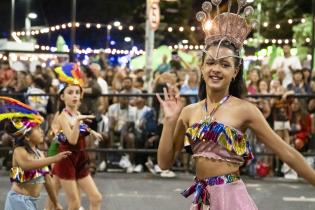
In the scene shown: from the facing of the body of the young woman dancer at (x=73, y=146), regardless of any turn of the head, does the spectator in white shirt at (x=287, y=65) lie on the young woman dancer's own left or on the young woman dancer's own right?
on the young woman dancer's own left

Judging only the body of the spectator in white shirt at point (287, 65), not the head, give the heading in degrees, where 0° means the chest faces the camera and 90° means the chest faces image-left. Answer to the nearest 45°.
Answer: approximately 0°

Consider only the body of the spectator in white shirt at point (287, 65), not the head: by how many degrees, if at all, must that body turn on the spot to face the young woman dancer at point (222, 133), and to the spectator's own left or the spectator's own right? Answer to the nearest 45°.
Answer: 0° — they already face them

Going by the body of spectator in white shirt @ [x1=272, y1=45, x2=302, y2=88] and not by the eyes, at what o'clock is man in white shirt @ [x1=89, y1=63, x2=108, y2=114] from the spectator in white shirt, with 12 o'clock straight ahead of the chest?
The man in white shirt is roughly at 2 o'clock from the spectator in white shirt.

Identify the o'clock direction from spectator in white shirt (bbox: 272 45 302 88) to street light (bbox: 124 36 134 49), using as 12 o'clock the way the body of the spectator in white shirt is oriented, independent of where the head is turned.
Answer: The street light is roughly at 5 o'clock from the spectator in white shirt.
